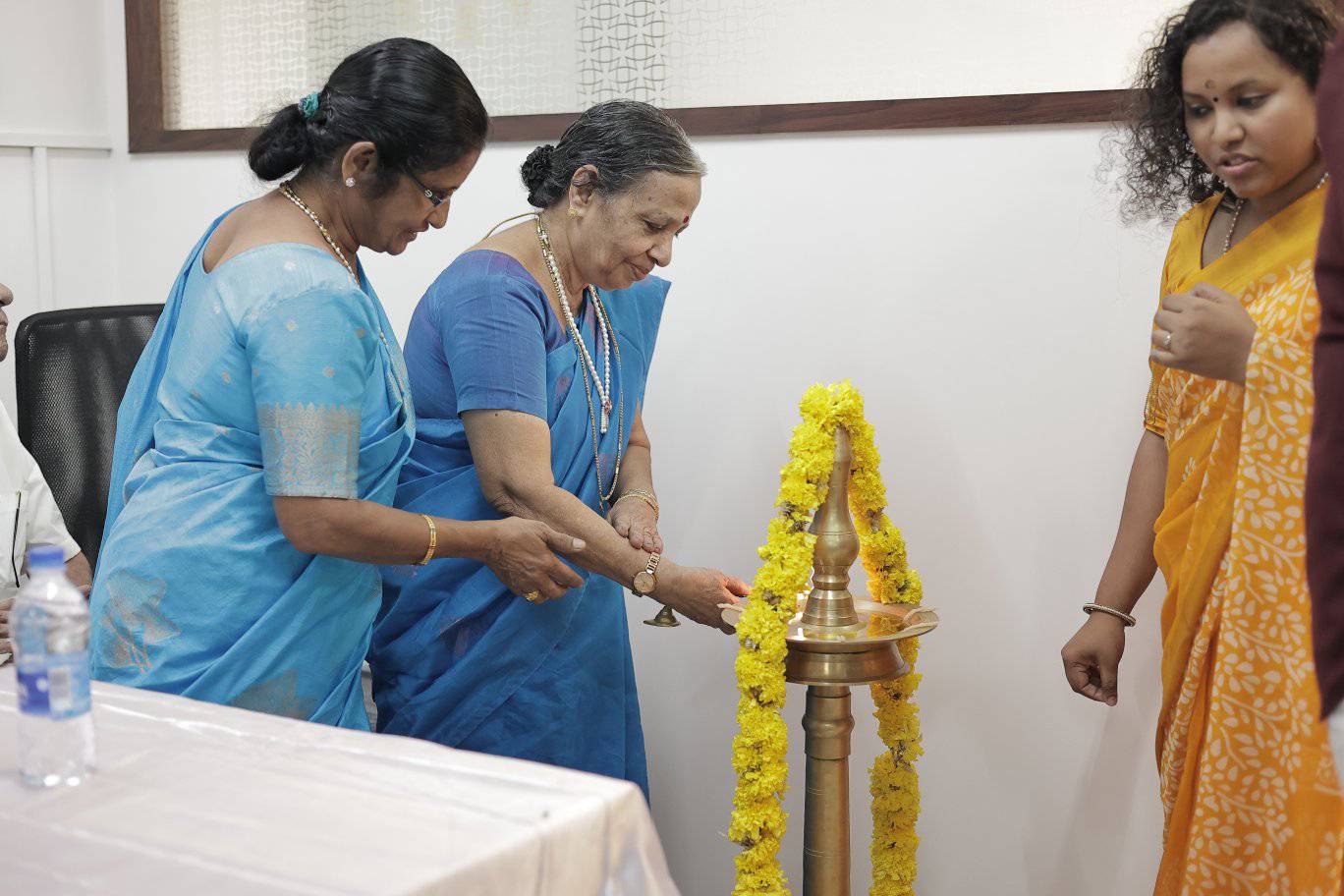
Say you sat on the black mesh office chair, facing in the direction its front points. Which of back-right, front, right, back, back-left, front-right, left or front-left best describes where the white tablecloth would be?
front-right

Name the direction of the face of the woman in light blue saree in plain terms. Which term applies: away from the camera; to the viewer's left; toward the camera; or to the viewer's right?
to the viewer's right

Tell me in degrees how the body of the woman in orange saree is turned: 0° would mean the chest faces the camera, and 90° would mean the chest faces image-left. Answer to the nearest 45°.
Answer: approximately 45°

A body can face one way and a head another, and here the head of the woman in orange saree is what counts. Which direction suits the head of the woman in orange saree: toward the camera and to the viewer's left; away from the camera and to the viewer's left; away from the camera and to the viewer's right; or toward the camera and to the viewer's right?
toward the camera and to the viewer's left

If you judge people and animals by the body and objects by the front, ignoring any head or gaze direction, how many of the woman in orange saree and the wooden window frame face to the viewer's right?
0

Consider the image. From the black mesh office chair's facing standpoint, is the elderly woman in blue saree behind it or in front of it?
in front

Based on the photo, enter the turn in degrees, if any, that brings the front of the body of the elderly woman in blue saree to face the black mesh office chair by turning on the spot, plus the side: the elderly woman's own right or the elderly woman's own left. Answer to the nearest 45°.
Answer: approximately 180°

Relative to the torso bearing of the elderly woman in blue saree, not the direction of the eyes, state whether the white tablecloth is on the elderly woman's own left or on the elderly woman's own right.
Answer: on the elderly woman's own right

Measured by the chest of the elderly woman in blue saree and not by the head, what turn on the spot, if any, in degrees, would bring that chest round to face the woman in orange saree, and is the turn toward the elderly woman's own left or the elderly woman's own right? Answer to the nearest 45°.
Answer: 0° — they already face them

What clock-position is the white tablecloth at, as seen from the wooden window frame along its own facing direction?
The white tablecloth is roughly at 1 o'clock from the wooden window frame.
